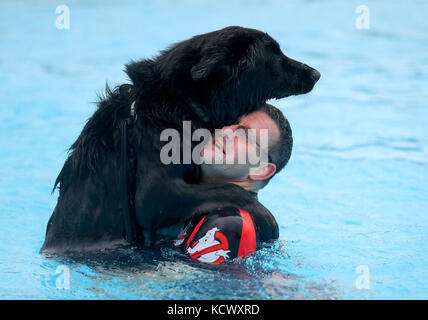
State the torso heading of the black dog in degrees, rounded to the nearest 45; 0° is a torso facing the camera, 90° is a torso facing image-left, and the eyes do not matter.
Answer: approximately 270°
